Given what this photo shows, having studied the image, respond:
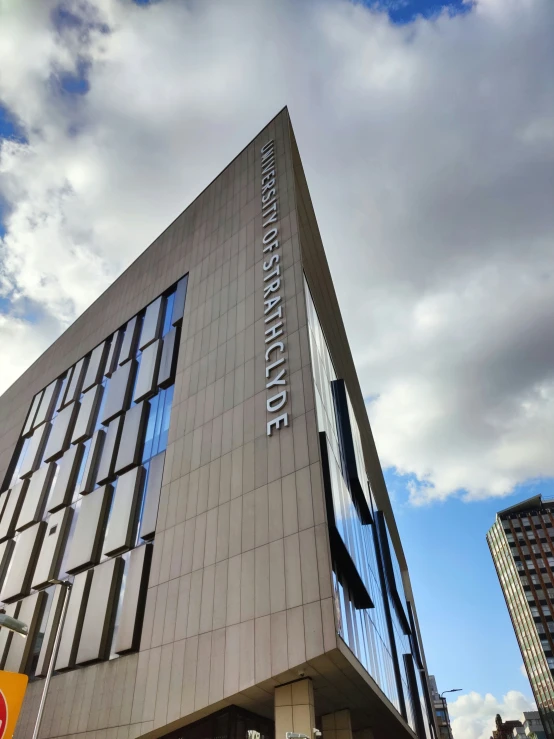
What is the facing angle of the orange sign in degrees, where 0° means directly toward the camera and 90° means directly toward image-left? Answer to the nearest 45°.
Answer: approximately 0°
